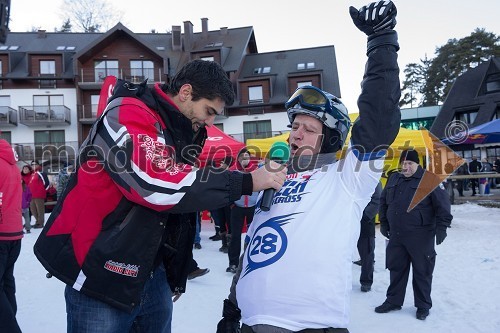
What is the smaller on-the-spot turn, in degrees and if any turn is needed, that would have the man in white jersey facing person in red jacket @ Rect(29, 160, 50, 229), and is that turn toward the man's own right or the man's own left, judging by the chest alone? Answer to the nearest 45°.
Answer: approximately 90° to the man's own right

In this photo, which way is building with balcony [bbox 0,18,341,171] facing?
toward the camera

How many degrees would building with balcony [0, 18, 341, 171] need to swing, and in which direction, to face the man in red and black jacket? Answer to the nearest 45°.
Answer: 0° — it already faces them

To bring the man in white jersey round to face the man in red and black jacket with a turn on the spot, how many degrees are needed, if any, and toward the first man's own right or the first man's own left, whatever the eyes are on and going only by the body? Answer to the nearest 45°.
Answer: approximately 45° to the first man's own right

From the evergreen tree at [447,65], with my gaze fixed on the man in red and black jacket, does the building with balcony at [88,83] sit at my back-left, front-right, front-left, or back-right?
front-right

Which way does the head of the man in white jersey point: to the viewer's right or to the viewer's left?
to the viewer's left

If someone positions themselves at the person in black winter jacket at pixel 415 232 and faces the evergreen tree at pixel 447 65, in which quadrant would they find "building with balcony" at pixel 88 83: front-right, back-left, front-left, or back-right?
front-left

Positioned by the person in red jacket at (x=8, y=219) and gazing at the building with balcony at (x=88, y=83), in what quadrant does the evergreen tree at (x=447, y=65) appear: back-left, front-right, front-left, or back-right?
front-right

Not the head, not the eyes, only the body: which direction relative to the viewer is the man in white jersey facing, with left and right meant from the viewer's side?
facing the viewer and to the left of the viewer

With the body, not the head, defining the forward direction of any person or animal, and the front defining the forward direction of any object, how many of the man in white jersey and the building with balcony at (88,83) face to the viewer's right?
0

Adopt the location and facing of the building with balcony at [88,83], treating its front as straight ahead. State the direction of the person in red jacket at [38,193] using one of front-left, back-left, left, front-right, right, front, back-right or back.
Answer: front

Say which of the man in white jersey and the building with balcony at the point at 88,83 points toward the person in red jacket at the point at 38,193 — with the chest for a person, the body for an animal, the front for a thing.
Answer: the building with balcony

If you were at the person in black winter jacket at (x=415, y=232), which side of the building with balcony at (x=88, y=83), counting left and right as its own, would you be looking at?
front
